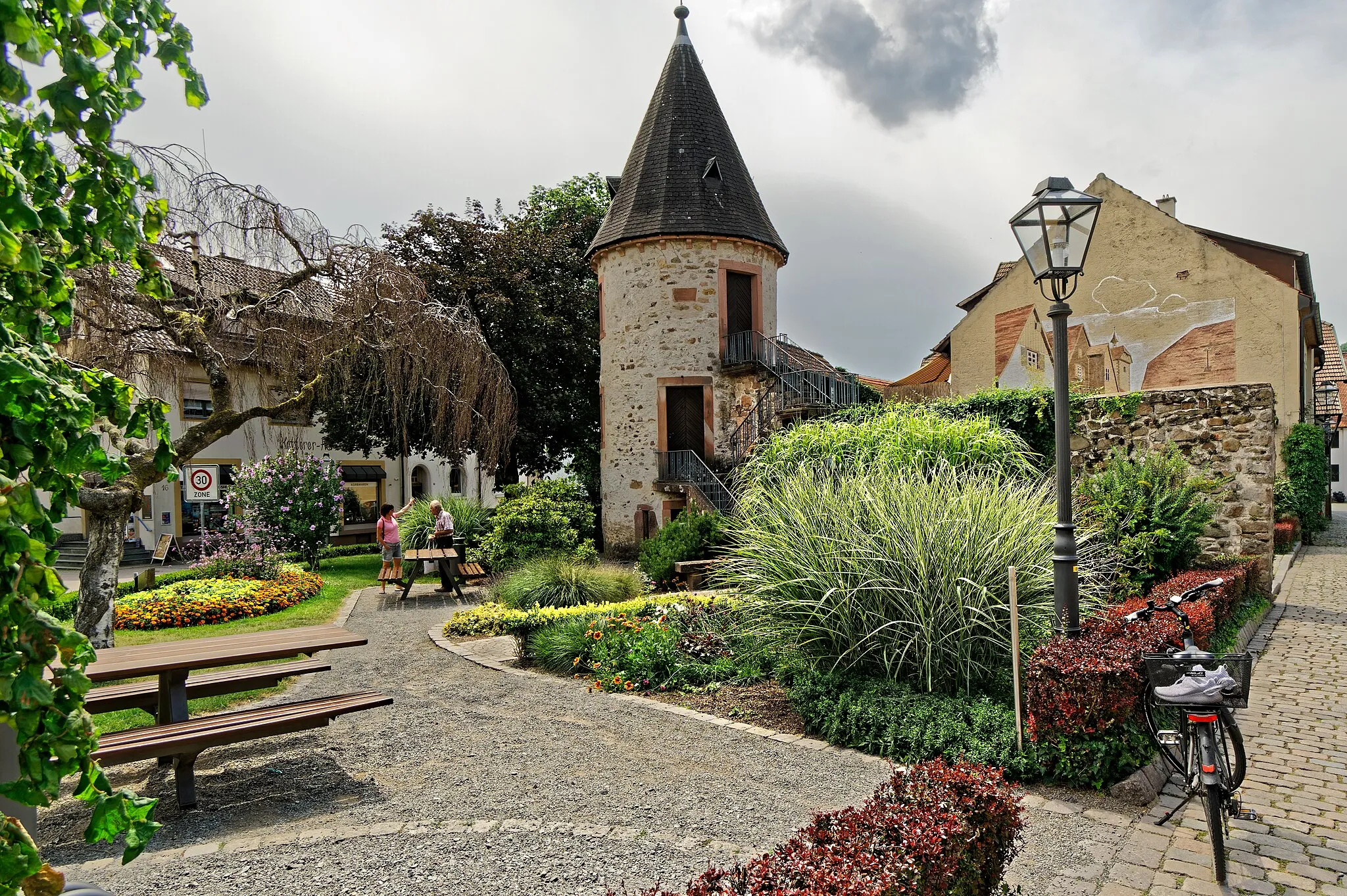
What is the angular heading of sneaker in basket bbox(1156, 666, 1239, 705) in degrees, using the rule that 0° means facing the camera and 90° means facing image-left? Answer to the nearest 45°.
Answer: approximately 90°

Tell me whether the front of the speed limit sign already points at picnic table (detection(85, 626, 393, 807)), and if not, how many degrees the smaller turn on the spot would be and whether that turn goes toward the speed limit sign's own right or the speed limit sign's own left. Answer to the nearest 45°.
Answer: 0° — it already faces it

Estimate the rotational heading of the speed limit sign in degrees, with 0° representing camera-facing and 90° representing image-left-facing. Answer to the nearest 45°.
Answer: approximately 0°

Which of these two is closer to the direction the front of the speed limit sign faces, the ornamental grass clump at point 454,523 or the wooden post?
the wooden post

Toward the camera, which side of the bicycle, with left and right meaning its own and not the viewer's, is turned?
back

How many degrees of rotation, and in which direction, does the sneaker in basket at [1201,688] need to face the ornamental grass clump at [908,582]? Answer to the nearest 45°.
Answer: approximately 45° to its right

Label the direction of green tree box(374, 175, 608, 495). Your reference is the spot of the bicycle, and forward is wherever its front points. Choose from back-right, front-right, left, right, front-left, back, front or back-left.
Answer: front-left

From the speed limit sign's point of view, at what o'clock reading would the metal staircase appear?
The metal staircase is roughly at 9 o'clock from the speed limit sign.

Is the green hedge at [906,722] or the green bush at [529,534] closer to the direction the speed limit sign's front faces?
the green hedge

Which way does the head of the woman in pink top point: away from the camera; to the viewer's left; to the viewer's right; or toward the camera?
to the viewer's right
